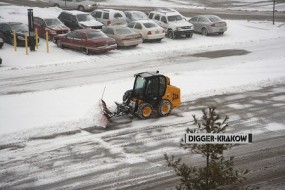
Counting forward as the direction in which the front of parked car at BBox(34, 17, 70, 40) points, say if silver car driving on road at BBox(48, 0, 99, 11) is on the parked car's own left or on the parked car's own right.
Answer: on the parked car's own left

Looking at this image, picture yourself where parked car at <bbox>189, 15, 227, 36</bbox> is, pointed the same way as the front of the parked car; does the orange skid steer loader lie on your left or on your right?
on your left

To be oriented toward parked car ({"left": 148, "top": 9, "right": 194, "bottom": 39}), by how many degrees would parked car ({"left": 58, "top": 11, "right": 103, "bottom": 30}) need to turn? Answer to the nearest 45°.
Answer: approximately 45° to its left

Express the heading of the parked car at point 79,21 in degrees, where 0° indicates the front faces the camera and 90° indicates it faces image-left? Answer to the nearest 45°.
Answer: approximately 315°

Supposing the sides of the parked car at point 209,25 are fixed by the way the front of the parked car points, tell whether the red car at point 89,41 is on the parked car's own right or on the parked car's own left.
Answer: on the parked car's own left

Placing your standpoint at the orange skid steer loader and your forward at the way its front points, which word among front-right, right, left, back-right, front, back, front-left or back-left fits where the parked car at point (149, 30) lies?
back-right

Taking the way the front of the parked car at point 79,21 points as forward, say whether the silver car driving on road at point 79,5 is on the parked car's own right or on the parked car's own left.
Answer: on the parked car's own left
